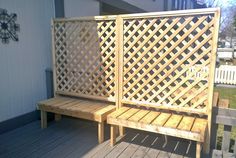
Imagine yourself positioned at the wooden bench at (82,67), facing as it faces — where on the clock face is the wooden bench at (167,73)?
the wooden bench at (167,73) is roughly at 9 o'clock from the wooden bench at (82,67).
